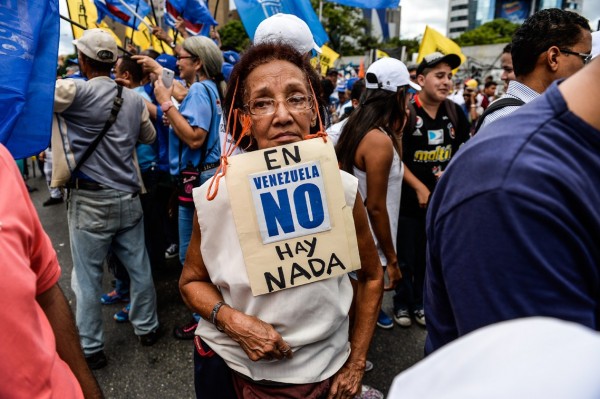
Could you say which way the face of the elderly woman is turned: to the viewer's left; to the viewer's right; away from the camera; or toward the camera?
toward the camera

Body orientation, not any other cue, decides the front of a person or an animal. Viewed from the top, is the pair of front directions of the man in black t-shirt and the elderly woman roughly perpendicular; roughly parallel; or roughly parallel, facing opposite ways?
roughly parallel

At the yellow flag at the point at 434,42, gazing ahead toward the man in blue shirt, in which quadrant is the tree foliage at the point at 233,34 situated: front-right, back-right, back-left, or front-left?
back-right

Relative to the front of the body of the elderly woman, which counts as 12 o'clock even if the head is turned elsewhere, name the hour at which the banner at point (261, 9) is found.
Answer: The banner is roughly at 6 o'clock from the elderly woman.

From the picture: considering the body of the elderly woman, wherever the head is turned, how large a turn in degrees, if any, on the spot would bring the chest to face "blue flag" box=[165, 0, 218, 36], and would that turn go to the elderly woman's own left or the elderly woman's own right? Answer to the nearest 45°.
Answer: approximately 180°

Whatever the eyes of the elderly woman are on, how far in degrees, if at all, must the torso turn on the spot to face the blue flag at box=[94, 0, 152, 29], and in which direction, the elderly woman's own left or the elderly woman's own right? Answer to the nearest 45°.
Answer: approximately 180°

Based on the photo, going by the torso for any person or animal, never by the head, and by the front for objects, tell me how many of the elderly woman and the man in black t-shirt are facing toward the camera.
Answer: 2

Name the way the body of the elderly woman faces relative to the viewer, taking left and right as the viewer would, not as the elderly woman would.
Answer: facing the viewer

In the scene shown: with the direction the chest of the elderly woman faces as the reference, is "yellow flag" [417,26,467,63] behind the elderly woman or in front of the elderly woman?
behind

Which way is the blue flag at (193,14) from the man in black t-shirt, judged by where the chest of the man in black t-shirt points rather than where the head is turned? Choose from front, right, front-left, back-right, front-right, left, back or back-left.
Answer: back-right

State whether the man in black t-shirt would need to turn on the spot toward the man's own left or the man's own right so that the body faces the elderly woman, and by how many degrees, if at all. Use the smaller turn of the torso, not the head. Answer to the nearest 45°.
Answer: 0° — they already face them

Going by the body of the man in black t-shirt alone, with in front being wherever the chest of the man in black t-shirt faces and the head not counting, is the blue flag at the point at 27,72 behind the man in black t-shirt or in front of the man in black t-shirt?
in front
